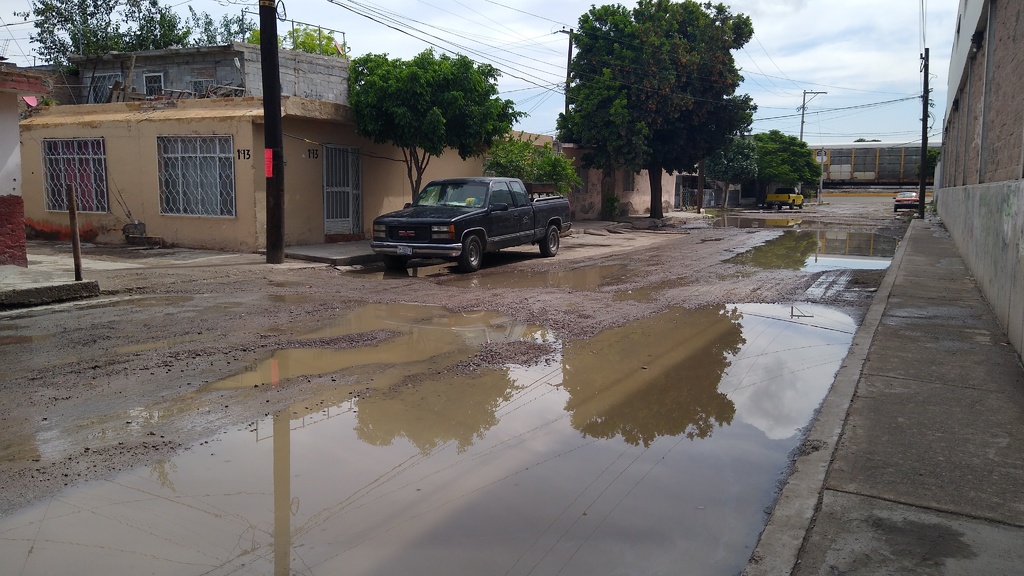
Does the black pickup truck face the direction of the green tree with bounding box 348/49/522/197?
no

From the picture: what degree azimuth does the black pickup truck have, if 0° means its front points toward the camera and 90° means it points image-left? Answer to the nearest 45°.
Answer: approximately 45°

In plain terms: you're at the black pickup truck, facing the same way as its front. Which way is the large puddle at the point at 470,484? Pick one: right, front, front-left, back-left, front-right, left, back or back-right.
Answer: front-left

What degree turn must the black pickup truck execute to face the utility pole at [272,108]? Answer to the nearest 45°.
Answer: approximately 45° to its right

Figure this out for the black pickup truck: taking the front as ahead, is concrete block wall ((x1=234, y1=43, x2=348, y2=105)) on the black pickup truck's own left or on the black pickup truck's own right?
on the black pickup truck's own right

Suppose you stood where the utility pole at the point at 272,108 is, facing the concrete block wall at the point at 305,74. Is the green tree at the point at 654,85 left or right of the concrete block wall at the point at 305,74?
right

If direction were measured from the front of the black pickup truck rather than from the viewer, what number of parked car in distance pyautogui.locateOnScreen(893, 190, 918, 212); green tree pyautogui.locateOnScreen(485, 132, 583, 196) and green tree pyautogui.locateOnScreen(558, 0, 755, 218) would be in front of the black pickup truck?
0

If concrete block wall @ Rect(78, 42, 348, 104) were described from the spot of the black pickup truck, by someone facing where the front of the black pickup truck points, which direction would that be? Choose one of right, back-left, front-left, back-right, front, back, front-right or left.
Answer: right

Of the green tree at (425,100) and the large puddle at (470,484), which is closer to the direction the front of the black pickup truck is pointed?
the large puddle

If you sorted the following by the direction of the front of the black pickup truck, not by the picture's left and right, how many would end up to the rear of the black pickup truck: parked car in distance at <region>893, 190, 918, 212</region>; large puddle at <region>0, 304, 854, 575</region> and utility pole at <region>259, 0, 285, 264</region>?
1

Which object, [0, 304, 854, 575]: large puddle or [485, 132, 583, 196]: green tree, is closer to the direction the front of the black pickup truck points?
the large puddle

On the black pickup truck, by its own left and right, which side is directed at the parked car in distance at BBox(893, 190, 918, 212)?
back

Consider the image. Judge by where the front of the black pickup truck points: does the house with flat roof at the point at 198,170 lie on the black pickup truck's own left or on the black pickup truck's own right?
on the black pickup truck's own right

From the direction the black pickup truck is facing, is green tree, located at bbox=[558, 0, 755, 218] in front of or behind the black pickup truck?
behind

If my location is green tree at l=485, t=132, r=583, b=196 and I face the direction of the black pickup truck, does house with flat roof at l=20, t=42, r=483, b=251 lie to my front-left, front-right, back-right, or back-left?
front-right

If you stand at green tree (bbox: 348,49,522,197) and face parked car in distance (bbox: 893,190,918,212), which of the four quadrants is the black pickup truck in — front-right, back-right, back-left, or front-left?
back-right
